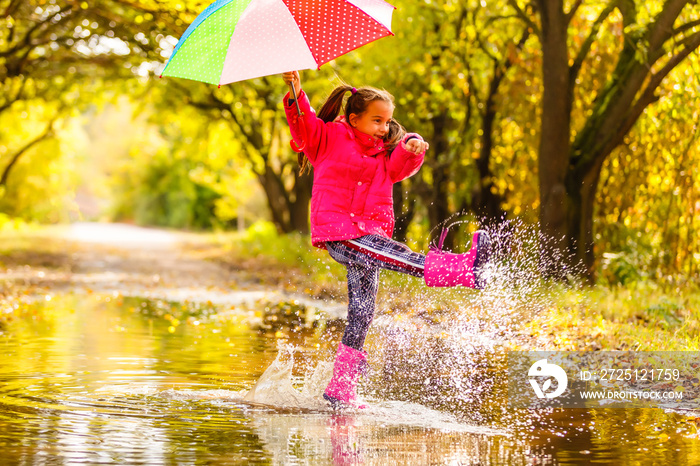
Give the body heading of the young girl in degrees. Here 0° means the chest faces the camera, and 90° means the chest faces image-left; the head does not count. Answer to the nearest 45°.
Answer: approximately 315°

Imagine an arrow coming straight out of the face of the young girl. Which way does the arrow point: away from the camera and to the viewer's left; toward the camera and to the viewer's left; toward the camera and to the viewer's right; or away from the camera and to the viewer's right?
toward the camera and to the viewer's right

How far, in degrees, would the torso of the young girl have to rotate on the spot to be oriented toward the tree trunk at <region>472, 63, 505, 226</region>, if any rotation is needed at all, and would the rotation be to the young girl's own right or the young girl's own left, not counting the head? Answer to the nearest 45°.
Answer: approximately 135° to the young girl's own left

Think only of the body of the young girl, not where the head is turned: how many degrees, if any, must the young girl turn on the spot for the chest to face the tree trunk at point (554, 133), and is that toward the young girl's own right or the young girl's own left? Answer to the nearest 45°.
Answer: approximately 135° to the young girl's own left

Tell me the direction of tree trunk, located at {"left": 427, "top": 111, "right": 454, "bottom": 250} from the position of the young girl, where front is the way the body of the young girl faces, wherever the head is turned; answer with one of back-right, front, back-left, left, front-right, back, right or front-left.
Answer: back-left
